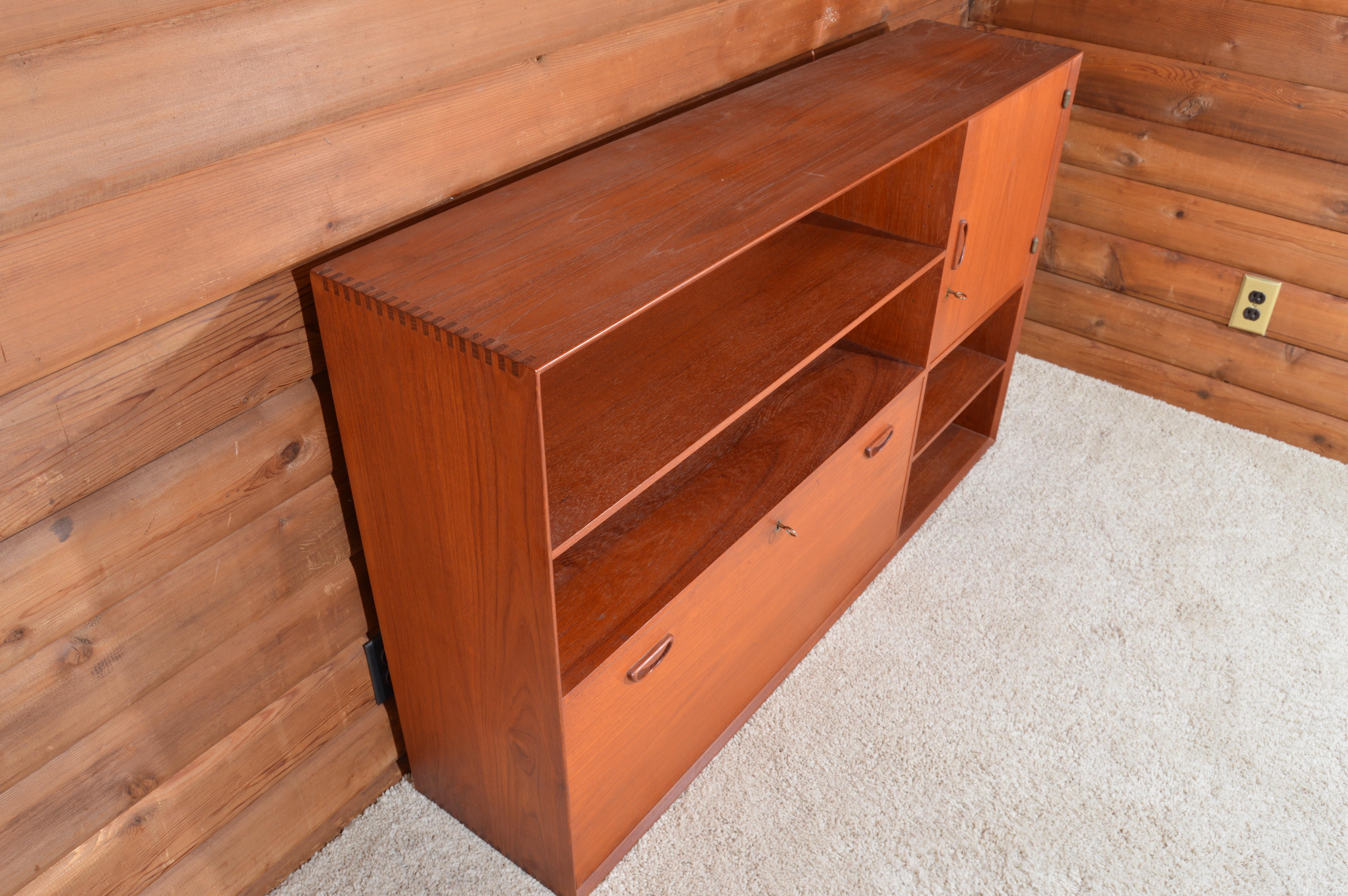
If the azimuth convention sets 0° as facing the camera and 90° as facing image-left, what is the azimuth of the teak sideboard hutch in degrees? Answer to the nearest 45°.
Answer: approximately 315°
